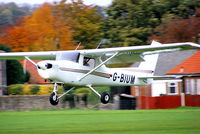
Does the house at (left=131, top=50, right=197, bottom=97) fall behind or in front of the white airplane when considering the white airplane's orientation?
behind

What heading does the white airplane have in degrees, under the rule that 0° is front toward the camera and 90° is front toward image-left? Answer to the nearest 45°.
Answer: approximately 45°

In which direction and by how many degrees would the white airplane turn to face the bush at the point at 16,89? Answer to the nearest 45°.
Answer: approximately 90° to its right

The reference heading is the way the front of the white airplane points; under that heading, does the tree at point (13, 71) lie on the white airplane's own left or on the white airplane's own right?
on the white airplane's own right

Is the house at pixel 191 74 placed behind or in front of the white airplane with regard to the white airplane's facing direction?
behind

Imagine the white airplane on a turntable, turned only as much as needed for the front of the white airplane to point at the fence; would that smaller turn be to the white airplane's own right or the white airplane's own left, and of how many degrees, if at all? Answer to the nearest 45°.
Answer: approximately 180°
